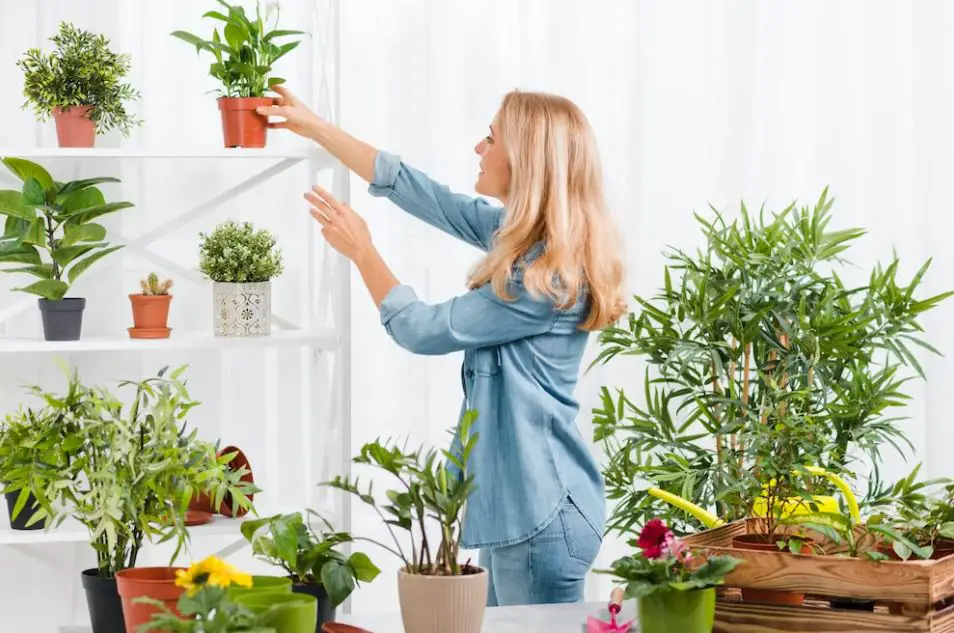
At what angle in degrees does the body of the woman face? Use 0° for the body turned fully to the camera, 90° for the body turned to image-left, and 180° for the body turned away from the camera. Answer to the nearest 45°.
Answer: approximately 90°

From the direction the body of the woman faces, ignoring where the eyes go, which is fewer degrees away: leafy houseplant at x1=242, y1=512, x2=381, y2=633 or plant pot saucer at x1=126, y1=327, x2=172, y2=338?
the plant pot saucer

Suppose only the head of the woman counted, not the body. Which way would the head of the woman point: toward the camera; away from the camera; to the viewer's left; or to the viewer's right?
to the viewer's left

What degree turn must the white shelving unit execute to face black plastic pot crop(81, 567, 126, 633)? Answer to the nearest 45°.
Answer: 0° — it already faces it

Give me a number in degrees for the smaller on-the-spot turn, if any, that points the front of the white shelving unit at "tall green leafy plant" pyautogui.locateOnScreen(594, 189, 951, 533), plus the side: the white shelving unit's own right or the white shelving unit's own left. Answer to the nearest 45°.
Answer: approximately 90° to the white shelving unit's own left

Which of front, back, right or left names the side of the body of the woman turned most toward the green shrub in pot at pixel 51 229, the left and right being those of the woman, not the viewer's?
front

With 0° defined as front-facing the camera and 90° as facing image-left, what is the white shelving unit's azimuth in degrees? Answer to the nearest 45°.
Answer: approximately 0°

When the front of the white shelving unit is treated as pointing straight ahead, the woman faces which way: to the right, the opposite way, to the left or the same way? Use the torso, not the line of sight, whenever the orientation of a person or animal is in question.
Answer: to the right

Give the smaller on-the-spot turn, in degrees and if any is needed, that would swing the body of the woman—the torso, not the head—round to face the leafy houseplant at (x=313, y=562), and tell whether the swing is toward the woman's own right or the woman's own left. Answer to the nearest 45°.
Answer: approximately 45° to the woman's own left

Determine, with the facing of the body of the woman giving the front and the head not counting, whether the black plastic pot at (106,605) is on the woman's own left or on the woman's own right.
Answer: on the woman's own left

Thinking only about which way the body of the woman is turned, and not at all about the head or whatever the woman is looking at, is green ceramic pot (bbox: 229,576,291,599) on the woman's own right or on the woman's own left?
on the woman's own left

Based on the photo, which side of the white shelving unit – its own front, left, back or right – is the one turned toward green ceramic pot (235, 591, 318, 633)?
front

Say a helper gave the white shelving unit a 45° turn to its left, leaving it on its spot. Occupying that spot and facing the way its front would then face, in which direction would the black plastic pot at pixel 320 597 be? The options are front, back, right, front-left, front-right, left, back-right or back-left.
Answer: front-right

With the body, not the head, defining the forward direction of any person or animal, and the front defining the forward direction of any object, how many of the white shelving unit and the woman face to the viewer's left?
1

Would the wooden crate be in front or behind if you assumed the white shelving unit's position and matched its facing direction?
in front
